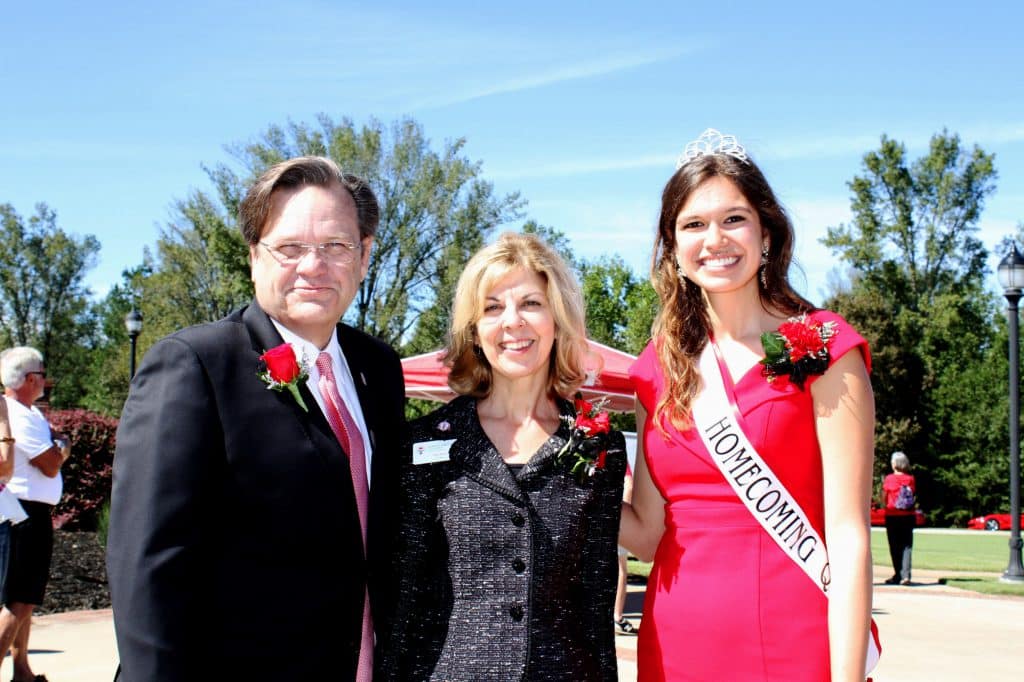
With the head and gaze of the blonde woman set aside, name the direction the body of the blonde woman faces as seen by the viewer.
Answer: toward the camera

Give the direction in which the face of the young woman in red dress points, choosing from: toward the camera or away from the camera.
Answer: toward the camera

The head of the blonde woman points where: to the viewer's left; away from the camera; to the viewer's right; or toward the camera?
toward the camera

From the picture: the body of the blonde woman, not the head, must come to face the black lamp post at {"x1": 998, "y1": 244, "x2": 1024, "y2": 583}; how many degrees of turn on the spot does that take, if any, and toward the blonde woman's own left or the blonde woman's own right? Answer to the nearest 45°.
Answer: approximately 135° to the blonde woman's own left

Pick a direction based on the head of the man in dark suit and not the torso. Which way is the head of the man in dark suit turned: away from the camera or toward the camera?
toward the camera

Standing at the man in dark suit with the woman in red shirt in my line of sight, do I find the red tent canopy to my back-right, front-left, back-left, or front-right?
front-left

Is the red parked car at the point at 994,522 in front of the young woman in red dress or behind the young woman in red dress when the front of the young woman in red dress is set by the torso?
behind

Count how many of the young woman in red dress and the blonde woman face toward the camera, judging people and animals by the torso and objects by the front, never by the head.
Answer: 2

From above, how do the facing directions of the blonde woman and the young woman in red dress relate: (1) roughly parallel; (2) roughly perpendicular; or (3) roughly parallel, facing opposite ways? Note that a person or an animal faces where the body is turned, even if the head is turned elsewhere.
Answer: roughly parallel

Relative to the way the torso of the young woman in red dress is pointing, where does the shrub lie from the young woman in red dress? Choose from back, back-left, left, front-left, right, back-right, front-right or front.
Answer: back-right

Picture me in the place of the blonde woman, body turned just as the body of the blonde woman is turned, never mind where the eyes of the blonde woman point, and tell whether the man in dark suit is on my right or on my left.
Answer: on my right

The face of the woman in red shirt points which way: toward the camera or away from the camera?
away from the camera

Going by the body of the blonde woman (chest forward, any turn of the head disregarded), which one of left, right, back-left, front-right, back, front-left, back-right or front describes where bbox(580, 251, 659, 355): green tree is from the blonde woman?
back

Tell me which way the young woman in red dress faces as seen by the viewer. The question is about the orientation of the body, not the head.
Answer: toward the camera
